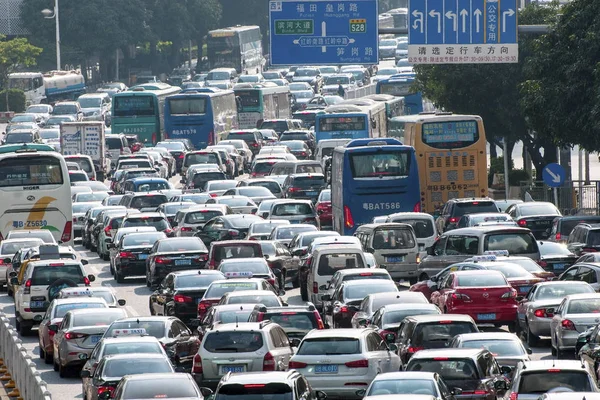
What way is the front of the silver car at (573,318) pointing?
away from the camera

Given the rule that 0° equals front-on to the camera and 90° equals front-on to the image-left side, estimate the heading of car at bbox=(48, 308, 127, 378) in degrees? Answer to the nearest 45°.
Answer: approximately 180°

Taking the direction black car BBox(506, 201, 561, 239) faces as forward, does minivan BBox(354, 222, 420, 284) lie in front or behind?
behind

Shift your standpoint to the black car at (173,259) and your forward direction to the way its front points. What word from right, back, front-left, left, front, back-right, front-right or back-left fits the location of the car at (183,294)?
back

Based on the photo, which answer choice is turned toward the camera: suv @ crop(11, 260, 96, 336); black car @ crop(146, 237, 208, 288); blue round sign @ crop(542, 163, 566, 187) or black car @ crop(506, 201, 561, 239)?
the blue round sign

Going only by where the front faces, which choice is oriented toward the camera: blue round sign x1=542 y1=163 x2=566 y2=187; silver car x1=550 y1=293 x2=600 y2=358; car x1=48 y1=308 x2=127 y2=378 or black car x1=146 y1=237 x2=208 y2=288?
the blue round sign

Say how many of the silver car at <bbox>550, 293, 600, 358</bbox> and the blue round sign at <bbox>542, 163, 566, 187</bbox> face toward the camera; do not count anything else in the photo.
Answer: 1

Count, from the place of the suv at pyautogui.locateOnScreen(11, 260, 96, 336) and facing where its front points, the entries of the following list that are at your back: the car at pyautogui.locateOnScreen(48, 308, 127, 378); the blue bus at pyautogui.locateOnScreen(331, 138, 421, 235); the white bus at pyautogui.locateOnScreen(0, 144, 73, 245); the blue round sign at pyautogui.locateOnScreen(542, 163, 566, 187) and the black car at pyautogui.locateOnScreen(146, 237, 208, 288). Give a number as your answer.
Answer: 1

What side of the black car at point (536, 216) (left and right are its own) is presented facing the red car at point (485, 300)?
back

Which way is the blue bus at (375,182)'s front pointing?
away from the camera

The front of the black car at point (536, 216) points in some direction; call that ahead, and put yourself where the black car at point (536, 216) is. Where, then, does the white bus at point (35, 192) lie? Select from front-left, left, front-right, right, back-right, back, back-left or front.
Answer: left

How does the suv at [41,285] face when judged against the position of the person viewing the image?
facing away from the viewer

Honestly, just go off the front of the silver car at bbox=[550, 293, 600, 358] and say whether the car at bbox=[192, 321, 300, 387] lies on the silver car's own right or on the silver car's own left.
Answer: on the silver car's own left

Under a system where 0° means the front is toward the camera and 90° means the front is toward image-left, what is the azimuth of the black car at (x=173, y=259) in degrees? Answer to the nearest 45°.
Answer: approximately 180°

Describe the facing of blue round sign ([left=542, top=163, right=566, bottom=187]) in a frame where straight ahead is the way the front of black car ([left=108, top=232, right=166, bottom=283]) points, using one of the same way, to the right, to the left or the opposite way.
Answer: the opposite way

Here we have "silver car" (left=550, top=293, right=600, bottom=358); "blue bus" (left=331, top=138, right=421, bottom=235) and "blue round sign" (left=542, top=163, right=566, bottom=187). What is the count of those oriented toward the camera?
1

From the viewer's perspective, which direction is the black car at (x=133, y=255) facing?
away from the camera

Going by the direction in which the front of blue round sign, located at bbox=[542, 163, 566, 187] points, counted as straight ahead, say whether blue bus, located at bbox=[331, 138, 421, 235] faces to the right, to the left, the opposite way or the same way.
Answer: the opposite way

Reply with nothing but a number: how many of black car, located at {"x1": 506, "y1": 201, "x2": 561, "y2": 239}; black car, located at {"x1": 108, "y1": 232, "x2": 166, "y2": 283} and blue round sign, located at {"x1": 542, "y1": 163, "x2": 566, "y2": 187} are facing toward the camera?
1

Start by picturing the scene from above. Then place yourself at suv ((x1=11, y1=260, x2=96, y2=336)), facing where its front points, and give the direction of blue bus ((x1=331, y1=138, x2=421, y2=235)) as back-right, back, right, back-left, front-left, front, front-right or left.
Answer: front-right
